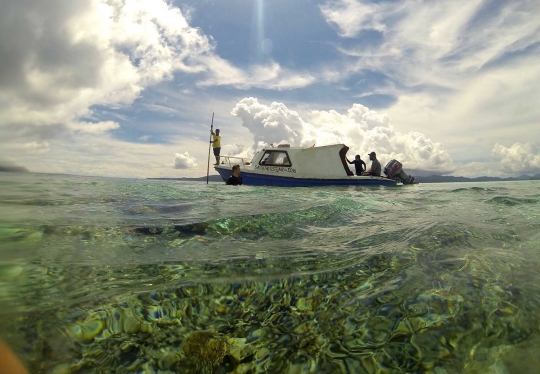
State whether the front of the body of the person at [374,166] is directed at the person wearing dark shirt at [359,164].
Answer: yes

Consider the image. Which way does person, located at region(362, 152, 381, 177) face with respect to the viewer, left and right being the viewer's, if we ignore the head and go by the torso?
facing to the left of the viewer

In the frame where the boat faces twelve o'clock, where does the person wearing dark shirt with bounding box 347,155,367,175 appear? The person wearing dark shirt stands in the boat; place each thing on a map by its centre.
The person wearing dark shirt is roughly at 5 o'clock from the boat.

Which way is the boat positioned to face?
to the viewer's left
